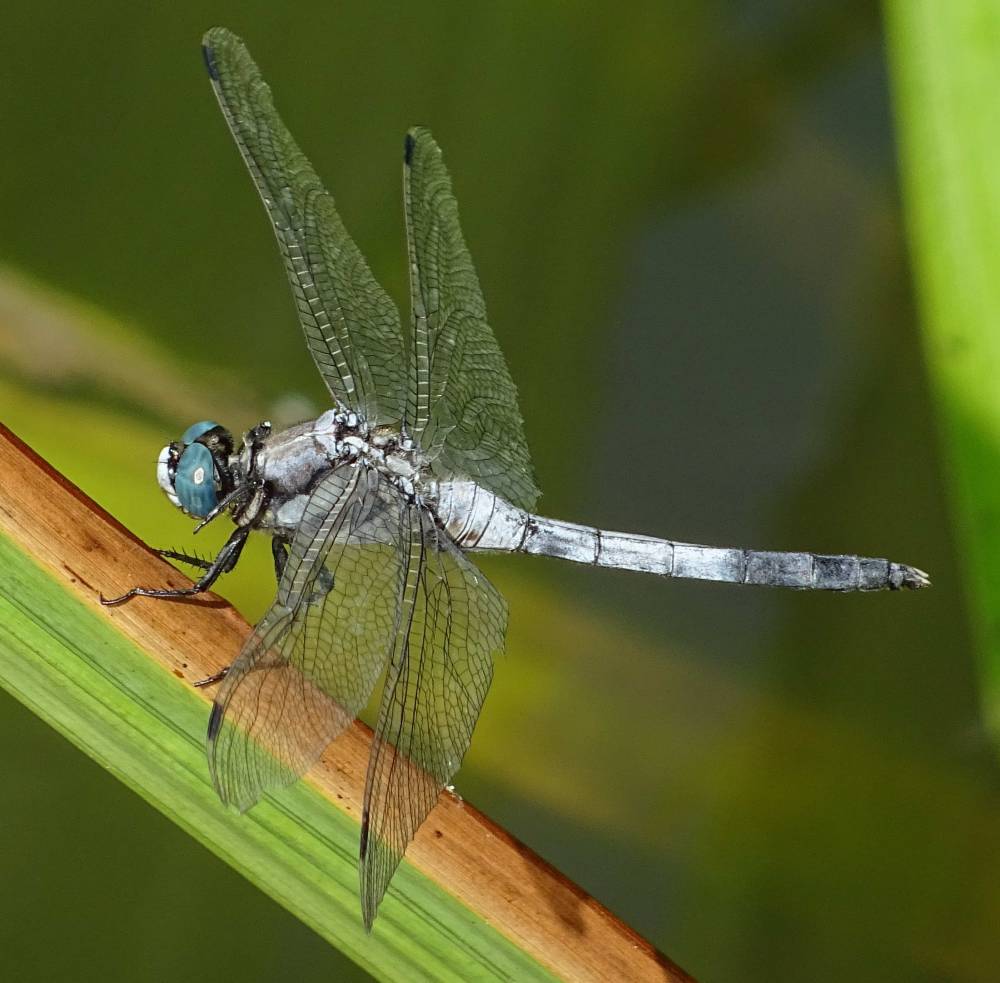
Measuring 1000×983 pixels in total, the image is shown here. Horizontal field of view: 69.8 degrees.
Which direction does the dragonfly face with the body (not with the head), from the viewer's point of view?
to the viewer's left
